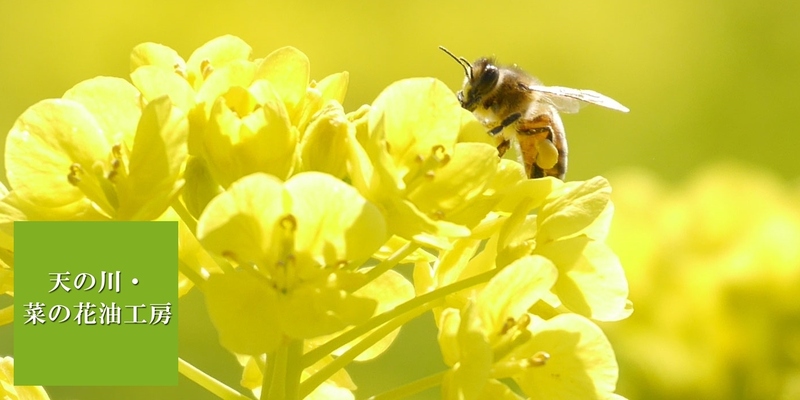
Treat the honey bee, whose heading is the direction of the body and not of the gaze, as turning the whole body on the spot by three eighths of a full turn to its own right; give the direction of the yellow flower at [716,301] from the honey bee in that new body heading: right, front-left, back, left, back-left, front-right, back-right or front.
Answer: front

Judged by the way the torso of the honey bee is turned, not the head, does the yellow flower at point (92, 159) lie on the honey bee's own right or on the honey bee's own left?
on the honey bee's own left

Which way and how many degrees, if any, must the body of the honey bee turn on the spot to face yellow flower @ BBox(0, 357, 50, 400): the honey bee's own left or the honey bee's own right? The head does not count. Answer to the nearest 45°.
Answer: approximately 45° to the honey bee's own left

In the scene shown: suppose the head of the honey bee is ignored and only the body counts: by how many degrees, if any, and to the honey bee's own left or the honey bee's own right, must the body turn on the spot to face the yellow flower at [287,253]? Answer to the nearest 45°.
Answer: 0° — it already faces it

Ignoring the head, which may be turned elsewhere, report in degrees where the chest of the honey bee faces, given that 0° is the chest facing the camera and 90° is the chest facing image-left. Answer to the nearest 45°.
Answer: approximately 90°

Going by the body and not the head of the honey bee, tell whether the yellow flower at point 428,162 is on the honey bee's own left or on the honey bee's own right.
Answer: on the honey bee's own left

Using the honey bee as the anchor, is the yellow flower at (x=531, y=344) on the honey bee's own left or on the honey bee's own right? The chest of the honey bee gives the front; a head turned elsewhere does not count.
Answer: on the honey bee's own left
